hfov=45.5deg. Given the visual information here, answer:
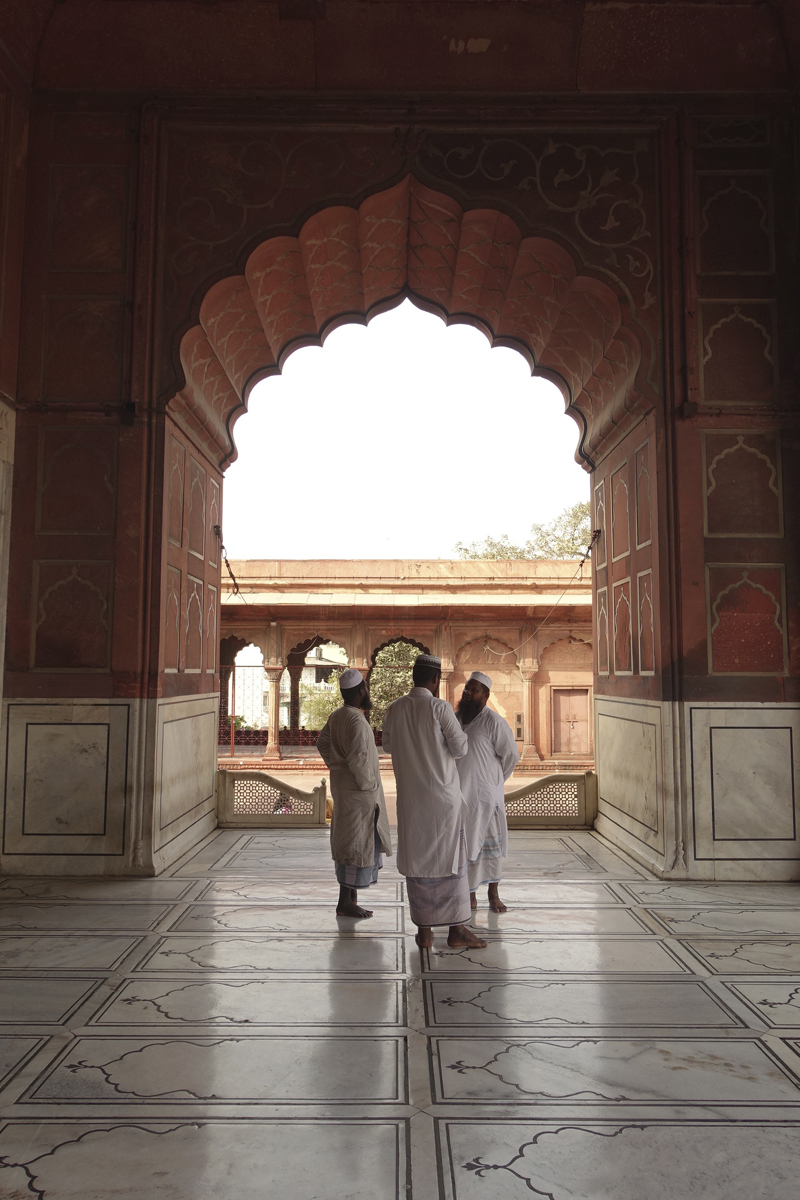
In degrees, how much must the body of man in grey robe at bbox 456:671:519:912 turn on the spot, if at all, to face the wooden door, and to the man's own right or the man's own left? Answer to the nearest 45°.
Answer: approximately 135° to the man's own right

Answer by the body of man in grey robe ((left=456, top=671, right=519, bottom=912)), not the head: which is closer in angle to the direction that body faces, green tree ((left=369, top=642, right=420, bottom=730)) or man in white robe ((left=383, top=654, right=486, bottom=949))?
the man in white robe

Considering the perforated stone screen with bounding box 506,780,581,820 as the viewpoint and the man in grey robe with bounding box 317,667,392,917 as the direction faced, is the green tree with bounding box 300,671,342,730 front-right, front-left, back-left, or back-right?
back-right

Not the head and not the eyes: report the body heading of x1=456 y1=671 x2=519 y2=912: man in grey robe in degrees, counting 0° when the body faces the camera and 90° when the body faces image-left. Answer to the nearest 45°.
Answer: approximately 45°

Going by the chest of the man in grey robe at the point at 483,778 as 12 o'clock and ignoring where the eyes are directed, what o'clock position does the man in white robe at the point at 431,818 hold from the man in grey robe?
The man in white robe is roughly at 11 o'clock from the man in grey robe.

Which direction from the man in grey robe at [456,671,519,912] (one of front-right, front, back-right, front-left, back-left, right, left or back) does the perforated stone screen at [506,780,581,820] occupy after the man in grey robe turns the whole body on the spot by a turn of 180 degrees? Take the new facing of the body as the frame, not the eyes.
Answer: front-left

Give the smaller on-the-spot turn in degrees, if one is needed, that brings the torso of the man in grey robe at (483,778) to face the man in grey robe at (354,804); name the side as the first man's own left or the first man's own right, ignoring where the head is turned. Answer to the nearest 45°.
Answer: approximately 45° to the first man's own right

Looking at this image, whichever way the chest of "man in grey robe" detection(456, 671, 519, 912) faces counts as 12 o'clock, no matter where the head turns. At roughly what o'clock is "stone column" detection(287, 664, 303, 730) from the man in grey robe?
The stone column is roughly at 4 o'clock from the man in grey robe.

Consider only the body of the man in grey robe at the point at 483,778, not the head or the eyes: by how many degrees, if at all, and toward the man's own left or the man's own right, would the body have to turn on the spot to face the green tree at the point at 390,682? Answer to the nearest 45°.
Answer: approximately 135° to the man's own right

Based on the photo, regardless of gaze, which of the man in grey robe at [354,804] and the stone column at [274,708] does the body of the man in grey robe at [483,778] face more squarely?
the man in grey robe

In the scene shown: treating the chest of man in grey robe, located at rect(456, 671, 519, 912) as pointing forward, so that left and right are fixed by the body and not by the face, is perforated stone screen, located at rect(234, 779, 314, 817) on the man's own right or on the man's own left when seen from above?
on the man's own right
